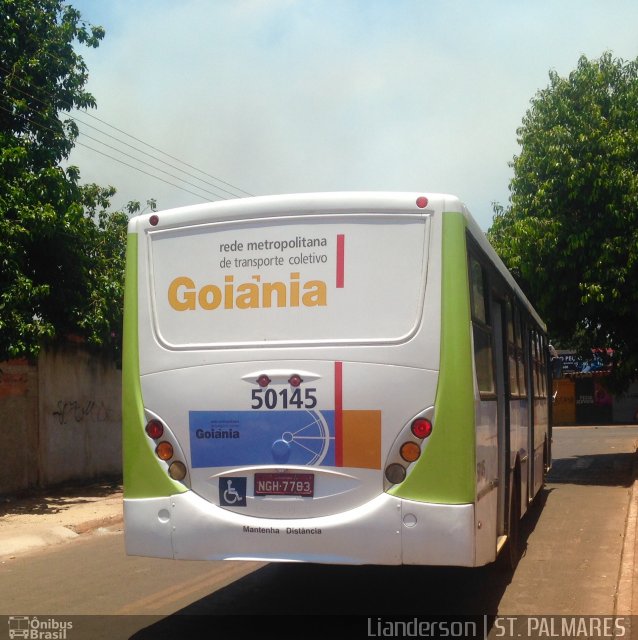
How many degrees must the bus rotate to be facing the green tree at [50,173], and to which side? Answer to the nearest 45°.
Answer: approximately 45° to its left

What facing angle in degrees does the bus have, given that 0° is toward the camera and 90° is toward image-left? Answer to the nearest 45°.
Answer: approximately 180°
